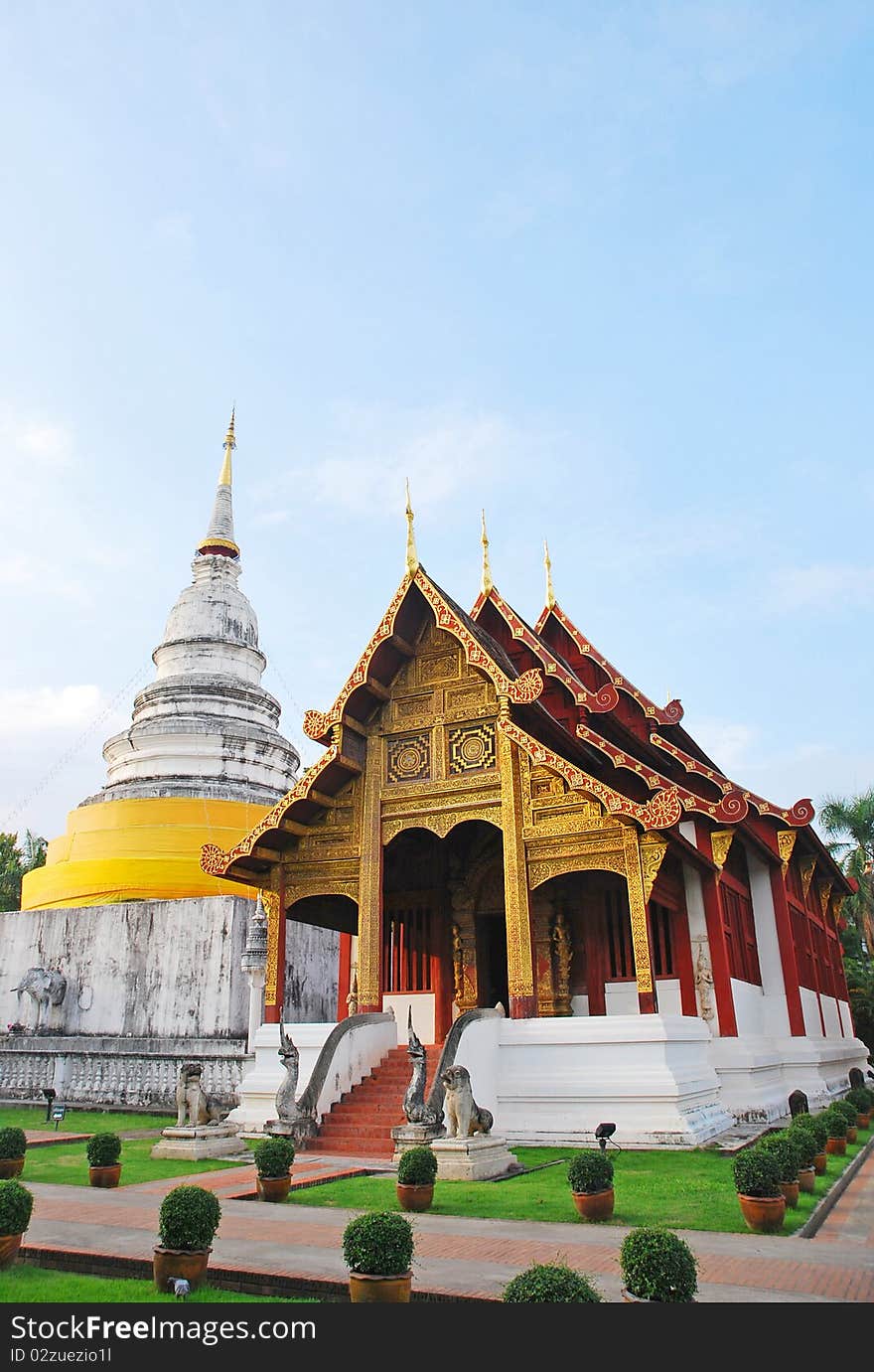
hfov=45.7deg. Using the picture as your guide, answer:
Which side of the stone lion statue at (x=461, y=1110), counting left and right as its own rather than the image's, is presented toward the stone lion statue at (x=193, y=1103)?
right

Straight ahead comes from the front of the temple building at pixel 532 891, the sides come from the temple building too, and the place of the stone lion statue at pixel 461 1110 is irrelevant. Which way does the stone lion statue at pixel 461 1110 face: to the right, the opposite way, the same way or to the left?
the same way

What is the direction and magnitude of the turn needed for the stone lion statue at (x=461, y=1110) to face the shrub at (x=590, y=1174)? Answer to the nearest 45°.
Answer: approximately 45° to its left

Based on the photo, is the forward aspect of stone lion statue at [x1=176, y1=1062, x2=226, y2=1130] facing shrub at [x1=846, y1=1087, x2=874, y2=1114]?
no

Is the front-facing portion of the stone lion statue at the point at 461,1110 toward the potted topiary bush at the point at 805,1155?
no

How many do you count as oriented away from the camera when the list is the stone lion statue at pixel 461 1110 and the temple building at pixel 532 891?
0

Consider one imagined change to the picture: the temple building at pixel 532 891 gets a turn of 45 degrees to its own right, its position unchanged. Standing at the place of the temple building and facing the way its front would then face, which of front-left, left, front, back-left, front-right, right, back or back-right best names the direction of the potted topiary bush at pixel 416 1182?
left

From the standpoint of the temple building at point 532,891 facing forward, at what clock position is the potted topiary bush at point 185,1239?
The potted topiary bush is roughly at 11 o'clock from the temple building.

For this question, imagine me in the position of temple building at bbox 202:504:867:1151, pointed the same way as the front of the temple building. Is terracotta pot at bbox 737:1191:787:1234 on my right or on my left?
on my left

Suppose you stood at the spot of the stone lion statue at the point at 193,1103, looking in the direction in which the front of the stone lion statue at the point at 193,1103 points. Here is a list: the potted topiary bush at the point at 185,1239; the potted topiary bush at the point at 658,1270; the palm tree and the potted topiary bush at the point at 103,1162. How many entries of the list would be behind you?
1

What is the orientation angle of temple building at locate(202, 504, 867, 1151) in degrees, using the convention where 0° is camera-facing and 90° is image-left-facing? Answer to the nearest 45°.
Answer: approximately 45°

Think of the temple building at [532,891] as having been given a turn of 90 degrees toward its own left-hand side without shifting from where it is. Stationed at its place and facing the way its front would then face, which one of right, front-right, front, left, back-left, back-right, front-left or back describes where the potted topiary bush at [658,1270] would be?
front-right

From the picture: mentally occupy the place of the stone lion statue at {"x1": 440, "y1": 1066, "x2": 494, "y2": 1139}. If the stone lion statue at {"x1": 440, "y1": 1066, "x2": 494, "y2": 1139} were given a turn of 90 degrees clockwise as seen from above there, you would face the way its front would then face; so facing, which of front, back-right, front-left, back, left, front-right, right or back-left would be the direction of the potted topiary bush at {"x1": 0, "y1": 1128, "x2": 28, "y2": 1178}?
front-left

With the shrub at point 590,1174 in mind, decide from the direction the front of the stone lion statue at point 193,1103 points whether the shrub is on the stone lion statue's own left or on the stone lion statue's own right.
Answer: on the stone lion statue's own left

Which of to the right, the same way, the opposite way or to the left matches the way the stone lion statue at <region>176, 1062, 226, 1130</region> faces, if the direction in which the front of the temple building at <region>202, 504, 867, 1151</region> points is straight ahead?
the same way

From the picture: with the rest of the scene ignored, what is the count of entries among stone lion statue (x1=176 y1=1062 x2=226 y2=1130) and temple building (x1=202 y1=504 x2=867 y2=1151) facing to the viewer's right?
0

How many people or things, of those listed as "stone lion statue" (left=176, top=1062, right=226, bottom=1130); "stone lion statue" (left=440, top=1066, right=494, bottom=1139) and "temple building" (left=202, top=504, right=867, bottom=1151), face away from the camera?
0

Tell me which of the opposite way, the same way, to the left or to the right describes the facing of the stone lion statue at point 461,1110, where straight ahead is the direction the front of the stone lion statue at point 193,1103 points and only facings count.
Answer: the same way

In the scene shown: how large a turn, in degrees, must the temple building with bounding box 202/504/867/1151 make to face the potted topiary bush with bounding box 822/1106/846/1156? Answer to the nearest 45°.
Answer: approximately 90° to its left

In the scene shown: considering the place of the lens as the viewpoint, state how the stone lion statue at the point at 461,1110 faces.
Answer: facing the viewer and to the left of the viewer

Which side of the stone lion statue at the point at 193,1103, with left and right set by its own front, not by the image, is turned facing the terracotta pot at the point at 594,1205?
left
